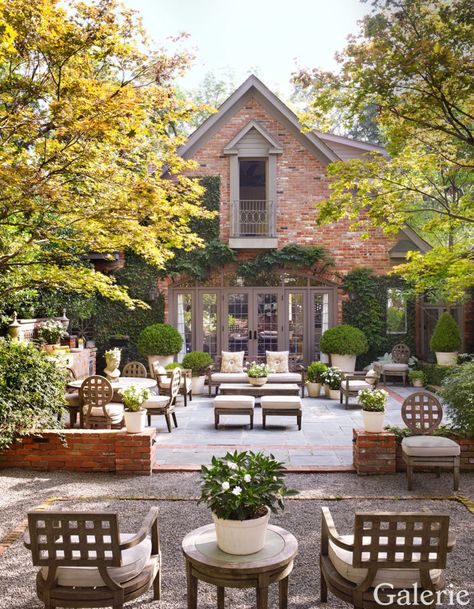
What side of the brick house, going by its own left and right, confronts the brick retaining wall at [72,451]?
front

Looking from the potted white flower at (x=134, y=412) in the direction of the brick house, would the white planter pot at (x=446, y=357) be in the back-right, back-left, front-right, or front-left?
front-right

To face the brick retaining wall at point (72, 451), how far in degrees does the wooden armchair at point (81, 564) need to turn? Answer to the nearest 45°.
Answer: approximately 45° to its left

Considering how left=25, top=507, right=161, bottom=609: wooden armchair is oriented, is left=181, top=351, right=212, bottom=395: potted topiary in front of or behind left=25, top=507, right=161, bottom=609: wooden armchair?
in front

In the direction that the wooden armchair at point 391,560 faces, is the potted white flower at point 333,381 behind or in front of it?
in front

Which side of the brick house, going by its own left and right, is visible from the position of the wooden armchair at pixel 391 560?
front

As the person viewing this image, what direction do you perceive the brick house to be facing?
facing the viewer

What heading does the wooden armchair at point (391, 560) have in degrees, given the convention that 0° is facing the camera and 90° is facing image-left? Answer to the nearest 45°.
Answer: approximately 135°

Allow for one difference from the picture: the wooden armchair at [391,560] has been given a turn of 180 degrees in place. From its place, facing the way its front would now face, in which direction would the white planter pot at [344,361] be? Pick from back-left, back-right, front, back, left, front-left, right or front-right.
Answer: back-left

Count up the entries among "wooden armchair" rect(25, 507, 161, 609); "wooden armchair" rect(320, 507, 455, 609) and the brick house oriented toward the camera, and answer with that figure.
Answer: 1

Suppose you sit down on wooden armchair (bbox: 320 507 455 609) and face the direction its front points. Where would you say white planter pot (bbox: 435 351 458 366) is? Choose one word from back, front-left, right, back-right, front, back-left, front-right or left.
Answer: front-right

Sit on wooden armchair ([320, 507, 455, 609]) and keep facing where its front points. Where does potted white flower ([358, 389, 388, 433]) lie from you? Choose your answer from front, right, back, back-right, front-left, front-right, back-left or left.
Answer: front-right

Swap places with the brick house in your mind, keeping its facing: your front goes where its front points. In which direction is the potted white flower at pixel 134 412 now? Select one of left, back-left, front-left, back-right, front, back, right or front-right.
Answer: front

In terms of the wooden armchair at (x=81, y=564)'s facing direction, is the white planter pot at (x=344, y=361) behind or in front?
in front

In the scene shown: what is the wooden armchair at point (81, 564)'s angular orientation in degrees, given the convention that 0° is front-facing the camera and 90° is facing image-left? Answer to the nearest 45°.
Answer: approximately 225°
